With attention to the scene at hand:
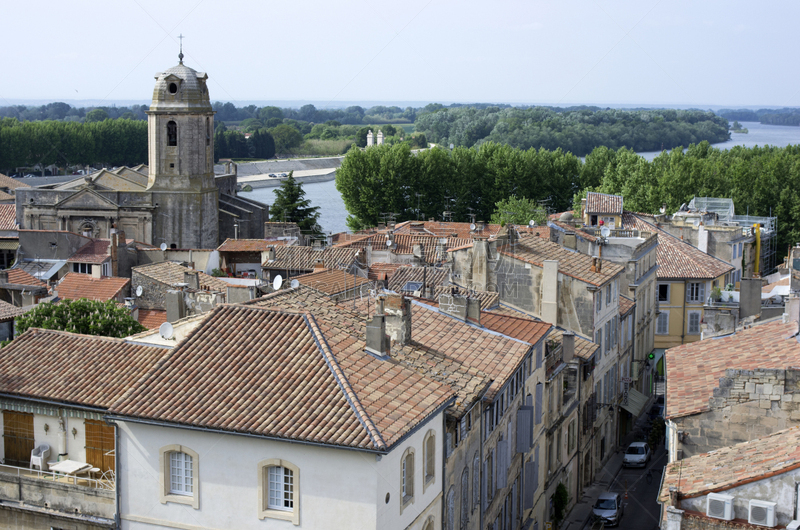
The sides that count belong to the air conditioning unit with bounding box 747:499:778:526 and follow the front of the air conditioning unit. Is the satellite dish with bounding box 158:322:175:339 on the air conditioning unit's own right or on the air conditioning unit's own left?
on the air conditioning unit's own right

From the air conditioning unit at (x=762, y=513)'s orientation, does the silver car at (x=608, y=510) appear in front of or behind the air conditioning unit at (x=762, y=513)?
behind

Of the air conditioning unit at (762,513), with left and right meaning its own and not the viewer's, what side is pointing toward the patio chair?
right

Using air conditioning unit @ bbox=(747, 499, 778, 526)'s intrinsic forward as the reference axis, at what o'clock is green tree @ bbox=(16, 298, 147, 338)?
The green tree is roughly at 4 o'clock from the air conditioning unit.

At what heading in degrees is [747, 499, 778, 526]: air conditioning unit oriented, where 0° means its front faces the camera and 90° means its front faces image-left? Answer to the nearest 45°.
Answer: approximately 0°

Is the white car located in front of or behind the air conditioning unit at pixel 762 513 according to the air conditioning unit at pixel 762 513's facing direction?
behind
